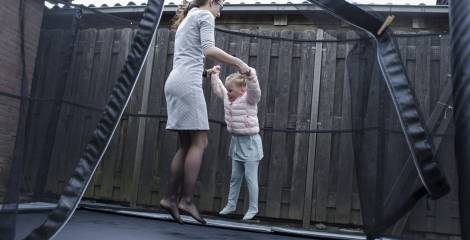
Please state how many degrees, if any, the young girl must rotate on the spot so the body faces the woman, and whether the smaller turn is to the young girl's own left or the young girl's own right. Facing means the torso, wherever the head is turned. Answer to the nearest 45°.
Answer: approximately 45° to the young girl's own right

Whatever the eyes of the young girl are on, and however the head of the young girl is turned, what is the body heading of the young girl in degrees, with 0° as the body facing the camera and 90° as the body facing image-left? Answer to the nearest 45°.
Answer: approximately 45°

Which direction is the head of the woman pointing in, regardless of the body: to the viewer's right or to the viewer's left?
to the viewer's right
